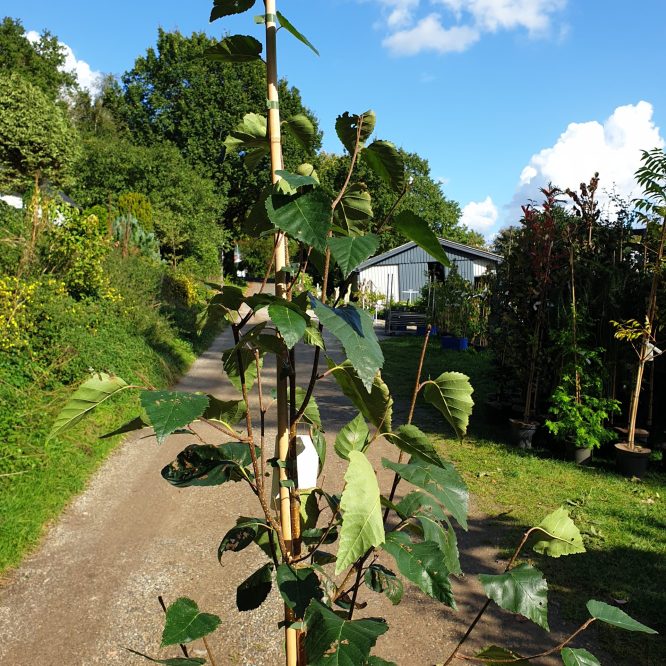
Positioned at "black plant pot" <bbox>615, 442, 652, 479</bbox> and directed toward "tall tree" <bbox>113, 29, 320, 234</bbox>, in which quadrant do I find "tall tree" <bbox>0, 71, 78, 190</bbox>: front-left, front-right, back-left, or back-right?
front-left

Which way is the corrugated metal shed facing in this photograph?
toward the camera

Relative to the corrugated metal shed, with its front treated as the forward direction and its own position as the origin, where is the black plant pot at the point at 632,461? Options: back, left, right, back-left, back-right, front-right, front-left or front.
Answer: front

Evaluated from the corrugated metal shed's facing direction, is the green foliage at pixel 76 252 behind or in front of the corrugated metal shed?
in front

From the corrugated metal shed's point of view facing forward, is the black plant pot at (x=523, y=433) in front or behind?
in front

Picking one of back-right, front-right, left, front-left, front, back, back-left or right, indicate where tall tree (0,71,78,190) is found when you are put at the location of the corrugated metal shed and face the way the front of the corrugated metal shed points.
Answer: front-right

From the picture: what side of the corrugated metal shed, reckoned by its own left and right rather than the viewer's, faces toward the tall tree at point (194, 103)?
right

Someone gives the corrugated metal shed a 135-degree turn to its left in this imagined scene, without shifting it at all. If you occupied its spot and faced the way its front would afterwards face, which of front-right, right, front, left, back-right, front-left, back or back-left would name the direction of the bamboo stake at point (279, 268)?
back-right
